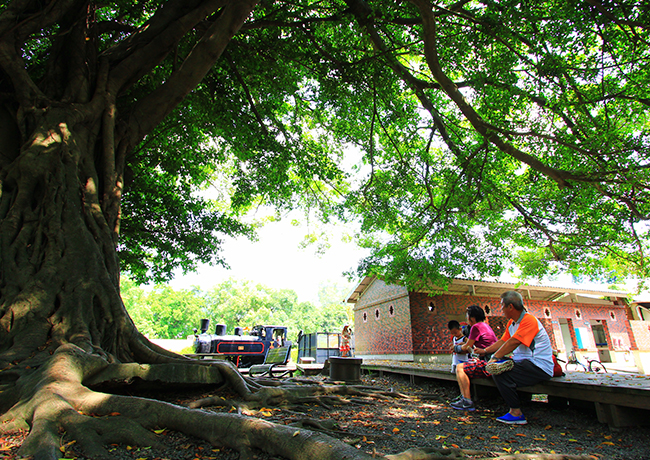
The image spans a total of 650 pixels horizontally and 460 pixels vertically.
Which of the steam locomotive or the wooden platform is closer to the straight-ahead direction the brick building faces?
the wooden platform

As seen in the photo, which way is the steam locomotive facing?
to the viewer's left

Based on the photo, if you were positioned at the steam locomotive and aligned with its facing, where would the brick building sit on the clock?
The brick building is roughly at 6 o'clock from the steam locomotive.

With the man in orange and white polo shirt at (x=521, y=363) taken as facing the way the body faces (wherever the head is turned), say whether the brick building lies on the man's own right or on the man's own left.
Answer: on the man's own right

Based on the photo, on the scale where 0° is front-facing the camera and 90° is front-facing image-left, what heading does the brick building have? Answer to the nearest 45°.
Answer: approximately 315°

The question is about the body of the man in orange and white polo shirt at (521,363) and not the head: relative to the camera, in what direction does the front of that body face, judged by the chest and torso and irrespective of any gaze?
to the viewer's left

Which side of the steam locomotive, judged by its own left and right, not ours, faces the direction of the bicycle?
back

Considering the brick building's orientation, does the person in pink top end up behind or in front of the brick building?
in front

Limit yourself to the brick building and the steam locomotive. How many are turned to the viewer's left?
1

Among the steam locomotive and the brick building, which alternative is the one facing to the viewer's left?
the steam locomotive

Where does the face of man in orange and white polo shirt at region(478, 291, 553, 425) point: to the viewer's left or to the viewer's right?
to the viewer's left
